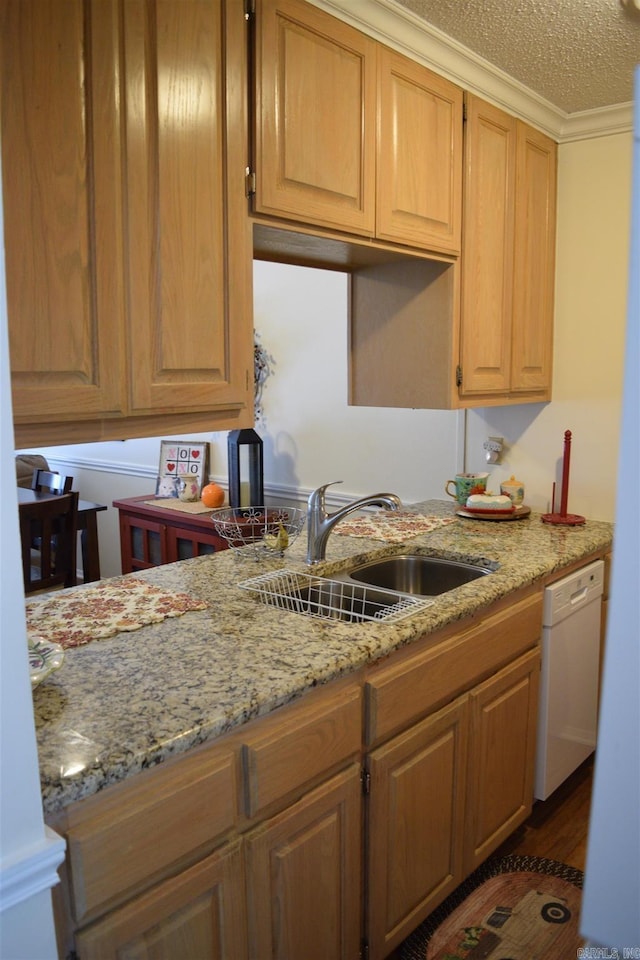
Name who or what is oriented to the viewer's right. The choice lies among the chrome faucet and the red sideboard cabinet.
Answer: the chrome faucet

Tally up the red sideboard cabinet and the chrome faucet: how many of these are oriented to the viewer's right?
1

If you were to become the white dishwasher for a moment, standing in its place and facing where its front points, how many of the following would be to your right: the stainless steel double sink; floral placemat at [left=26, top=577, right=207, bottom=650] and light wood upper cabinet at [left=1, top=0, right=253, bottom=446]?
3

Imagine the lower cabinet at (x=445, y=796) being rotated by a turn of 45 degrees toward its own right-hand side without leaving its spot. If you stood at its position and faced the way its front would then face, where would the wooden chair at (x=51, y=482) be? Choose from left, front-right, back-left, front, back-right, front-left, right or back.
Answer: back-right

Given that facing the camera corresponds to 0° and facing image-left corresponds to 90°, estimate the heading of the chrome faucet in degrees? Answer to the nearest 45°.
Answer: approximately 270°
